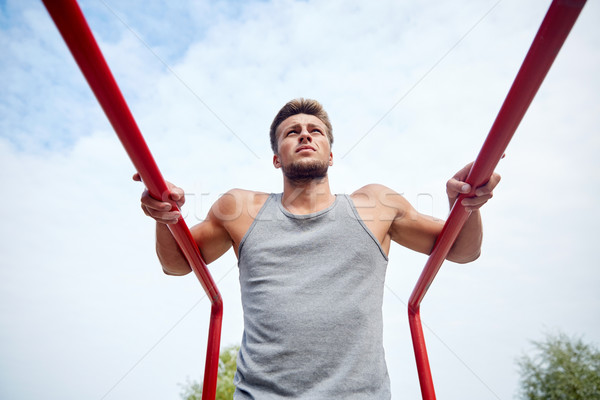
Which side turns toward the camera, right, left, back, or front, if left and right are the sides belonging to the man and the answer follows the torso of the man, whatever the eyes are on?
front
